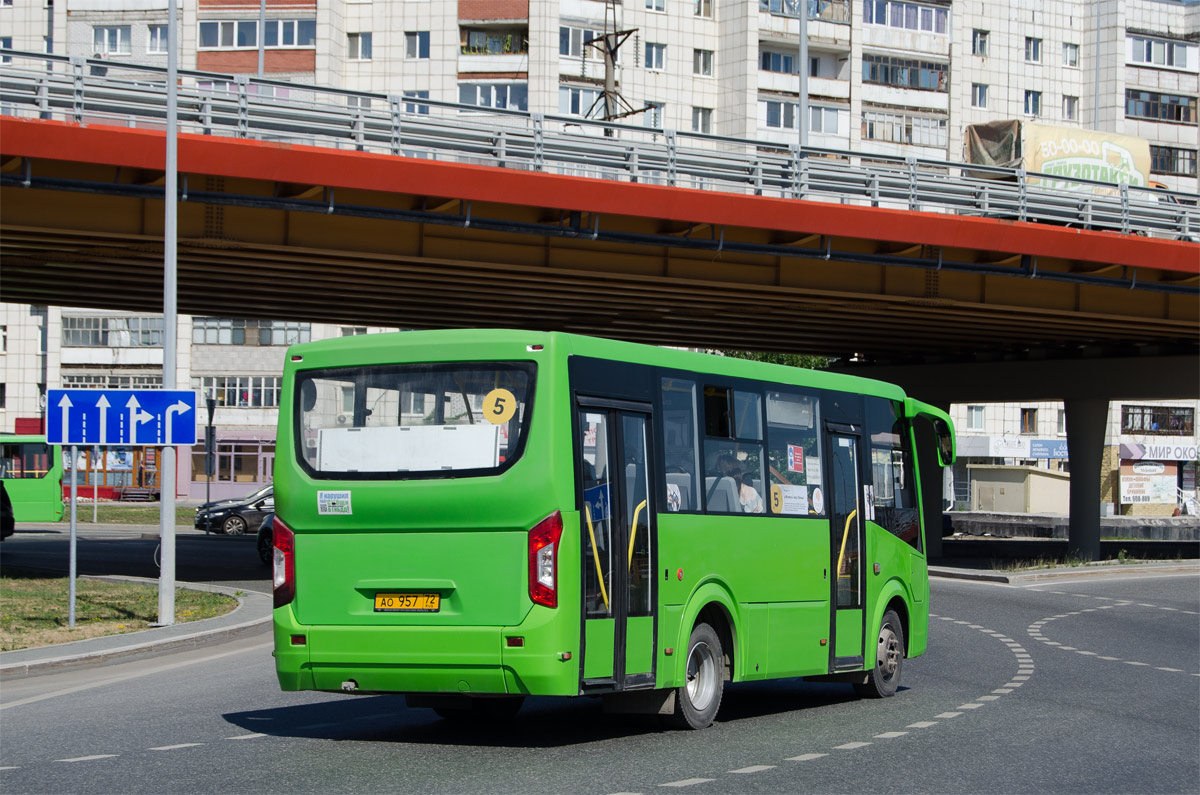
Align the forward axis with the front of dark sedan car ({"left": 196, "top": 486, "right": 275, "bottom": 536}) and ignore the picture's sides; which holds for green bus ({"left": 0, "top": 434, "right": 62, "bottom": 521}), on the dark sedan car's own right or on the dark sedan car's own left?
on the dark sedan car's own right

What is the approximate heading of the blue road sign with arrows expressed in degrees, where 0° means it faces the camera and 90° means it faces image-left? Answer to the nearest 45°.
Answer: approximately 0°

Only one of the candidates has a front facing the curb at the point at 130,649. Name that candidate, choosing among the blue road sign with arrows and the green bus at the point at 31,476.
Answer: the blue road sign with arrows

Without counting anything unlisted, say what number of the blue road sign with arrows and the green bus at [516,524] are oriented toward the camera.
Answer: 1

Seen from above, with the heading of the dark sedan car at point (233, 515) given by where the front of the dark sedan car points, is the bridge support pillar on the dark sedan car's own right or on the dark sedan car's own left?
on the dark sedan car's own left
